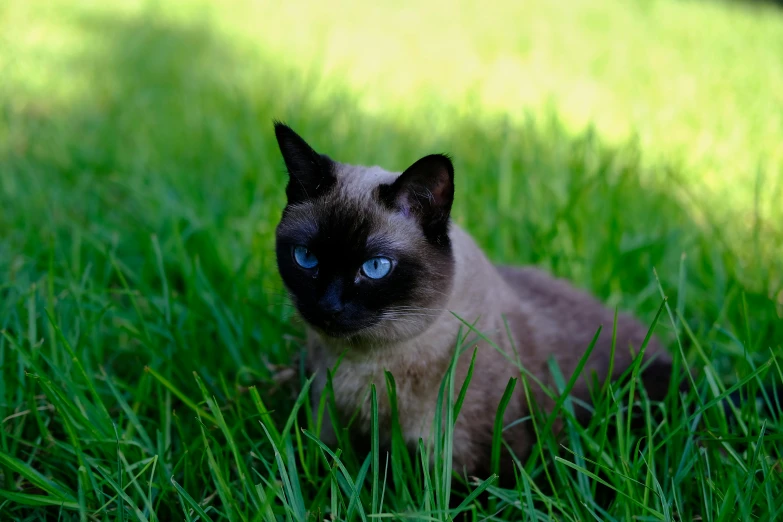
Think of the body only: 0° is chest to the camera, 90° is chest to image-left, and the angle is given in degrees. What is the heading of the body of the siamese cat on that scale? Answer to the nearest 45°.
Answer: approximately 45°
